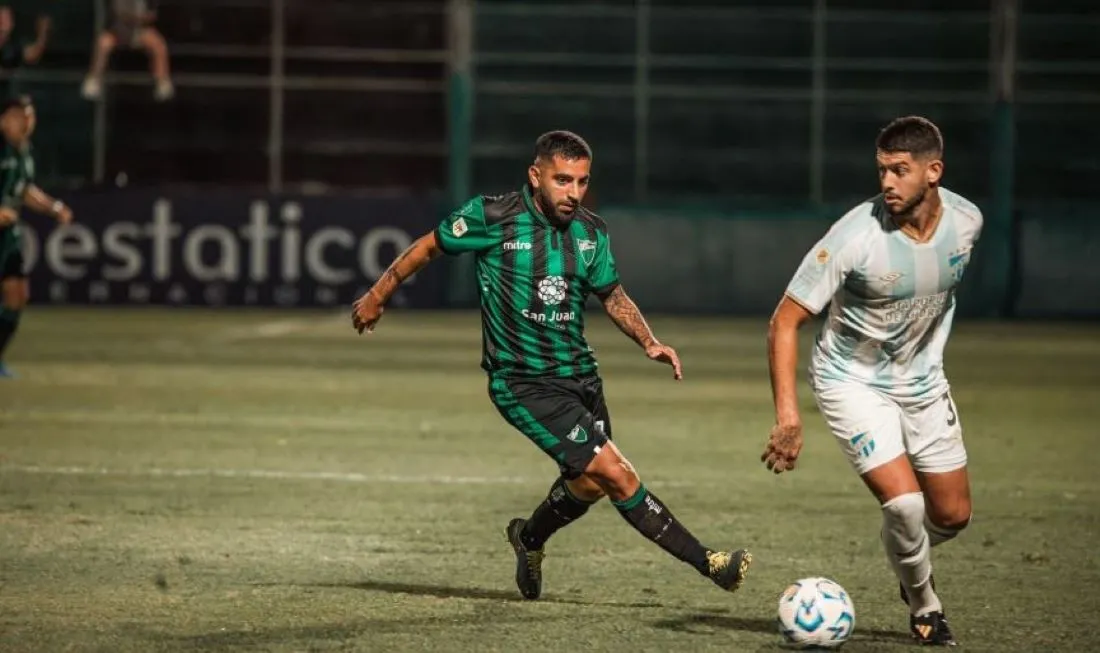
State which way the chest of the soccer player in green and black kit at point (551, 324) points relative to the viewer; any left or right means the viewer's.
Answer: facing the viewer and to the right of the viewer

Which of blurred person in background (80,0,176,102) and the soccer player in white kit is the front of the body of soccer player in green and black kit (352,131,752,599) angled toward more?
the soccer player in white kit

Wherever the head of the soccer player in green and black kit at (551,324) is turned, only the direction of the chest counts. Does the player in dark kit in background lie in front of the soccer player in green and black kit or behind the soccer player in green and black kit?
behind

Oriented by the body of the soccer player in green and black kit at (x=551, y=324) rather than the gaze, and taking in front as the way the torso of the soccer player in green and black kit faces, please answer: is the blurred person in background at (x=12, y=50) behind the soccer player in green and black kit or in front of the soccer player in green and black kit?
behind

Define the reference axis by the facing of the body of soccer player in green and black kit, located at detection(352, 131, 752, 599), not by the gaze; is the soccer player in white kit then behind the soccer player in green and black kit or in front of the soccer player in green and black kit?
in front

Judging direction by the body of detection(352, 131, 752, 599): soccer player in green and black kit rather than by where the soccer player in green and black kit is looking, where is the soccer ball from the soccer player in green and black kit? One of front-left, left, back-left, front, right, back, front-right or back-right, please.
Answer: front

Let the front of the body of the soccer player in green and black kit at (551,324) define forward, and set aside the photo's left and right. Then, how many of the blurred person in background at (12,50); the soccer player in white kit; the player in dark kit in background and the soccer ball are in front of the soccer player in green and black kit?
2

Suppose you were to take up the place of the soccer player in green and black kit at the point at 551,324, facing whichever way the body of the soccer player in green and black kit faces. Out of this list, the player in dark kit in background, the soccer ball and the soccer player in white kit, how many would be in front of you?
2

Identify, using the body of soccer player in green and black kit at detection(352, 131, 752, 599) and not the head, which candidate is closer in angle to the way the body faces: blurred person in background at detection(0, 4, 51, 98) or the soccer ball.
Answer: the soccer ball
